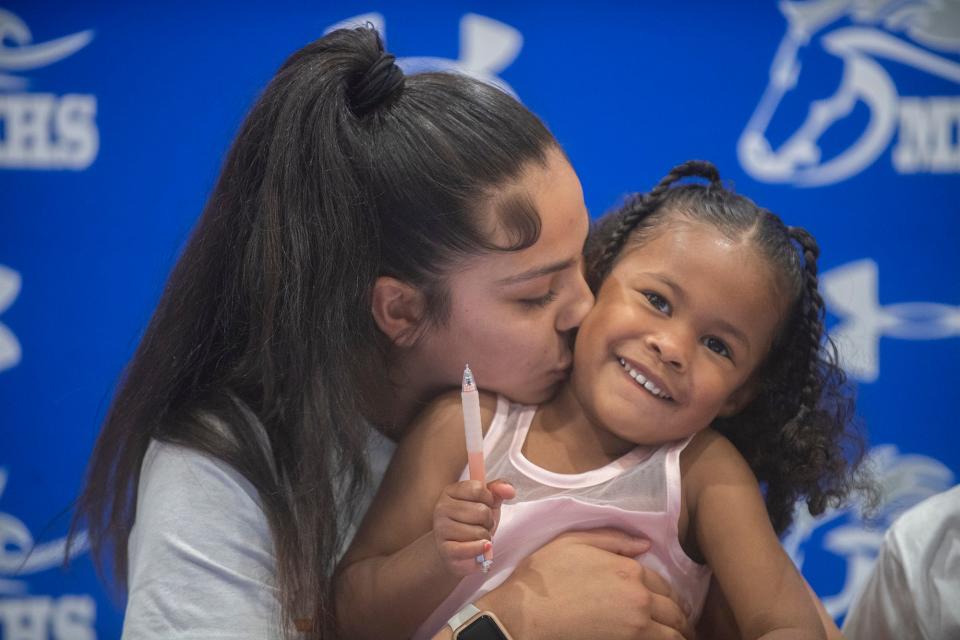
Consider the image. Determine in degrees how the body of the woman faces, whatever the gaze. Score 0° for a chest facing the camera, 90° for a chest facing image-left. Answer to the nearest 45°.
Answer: approximately 270°

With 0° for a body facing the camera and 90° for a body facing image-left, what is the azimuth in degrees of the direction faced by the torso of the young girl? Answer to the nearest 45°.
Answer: approximately 0°
